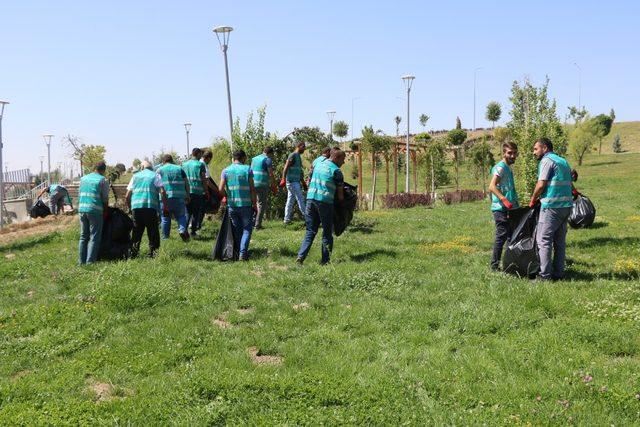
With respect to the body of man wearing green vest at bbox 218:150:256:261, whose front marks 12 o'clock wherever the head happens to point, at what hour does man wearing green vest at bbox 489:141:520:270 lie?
man wearing green vest at bbox 489:141:520:270 is roughly at 4 o'clock from man wearing green vest at bbox 218:150:256:261.

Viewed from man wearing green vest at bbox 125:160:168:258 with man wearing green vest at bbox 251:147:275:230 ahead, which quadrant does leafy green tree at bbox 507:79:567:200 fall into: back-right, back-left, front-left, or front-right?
front-right

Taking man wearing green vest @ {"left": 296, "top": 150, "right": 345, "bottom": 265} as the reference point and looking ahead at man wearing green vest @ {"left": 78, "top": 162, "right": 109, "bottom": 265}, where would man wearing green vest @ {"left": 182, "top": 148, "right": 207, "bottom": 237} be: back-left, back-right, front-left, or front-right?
front-right

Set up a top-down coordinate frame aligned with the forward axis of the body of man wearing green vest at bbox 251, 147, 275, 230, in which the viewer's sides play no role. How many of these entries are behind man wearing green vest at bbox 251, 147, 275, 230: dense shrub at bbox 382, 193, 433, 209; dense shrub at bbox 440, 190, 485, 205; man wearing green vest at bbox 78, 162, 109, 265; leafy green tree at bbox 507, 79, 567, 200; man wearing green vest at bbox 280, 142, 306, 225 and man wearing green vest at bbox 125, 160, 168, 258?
2

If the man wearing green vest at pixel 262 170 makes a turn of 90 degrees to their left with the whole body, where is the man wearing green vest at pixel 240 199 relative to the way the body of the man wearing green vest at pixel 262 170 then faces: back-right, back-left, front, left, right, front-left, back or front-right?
back-left

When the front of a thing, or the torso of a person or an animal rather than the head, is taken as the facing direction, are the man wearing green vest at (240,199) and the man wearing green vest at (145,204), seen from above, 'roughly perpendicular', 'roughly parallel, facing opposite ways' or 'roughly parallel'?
roughly parallel

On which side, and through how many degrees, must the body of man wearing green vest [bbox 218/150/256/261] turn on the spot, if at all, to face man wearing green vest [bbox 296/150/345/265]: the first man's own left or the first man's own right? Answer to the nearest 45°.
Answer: approximately 135° to the first man's own right

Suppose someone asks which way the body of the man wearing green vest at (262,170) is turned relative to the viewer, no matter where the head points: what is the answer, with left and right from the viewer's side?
facing away from the viewer and to the right of the viewer

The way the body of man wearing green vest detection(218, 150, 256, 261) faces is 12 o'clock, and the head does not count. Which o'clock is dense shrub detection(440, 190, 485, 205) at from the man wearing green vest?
The dense shrub is roughly at 1 o'clock from the man wearing green vest.

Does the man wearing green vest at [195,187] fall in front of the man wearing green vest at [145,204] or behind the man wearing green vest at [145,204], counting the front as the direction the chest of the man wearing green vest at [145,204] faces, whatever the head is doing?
in front

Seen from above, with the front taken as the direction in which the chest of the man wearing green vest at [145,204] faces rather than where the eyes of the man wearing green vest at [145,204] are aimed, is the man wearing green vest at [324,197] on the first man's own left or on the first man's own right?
on the first man's own right

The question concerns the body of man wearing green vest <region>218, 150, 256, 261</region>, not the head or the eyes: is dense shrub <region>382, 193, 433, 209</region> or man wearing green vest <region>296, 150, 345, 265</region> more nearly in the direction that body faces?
the dense shrub

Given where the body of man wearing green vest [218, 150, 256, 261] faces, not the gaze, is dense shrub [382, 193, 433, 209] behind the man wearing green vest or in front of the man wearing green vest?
in front

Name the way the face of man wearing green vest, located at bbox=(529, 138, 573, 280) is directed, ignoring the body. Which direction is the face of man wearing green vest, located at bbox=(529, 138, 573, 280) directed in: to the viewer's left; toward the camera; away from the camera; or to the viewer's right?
to the viewer's left

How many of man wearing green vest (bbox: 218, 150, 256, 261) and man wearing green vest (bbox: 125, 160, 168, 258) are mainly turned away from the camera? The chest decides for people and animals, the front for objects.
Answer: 2

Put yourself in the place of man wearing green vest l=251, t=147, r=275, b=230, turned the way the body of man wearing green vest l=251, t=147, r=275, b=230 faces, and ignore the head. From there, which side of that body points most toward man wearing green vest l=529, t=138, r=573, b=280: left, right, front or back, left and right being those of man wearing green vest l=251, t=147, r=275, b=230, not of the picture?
right

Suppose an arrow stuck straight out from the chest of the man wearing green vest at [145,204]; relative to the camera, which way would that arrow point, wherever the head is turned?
away from the camera

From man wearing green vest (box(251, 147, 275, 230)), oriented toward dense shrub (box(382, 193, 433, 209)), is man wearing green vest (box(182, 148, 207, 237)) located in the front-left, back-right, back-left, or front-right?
back-left

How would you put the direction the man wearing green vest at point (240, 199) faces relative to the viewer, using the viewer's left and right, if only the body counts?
facing away from the viewer
